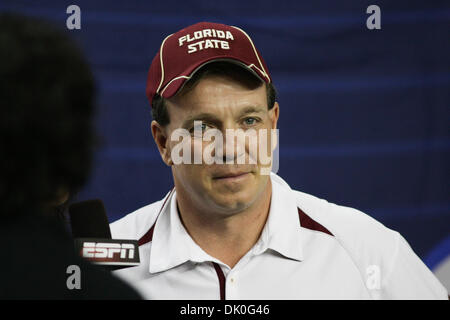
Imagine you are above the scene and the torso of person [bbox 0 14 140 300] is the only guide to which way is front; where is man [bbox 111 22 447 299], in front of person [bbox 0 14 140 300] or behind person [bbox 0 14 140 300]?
in front

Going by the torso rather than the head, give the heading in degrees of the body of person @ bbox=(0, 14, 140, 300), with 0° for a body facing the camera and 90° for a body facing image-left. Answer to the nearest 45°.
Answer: approximately 180°

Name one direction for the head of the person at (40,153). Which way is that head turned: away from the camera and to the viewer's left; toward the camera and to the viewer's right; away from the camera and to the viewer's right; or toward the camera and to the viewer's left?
away from the camera and to the viewer's right
